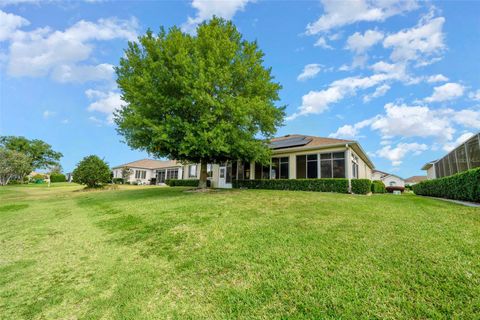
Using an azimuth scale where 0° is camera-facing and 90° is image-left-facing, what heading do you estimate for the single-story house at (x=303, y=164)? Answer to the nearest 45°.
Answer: approximately 180°

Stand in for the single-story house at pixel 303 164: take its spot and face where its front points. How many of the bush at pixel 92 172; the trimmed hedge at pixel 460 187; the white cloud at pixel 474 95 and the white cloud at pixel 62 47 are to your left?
2

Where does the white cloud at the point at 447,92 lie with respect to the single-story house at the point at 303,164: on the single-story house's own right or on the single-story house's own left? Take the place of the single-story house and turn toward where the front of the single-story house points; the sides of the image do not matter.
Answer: on the single-story house's own right

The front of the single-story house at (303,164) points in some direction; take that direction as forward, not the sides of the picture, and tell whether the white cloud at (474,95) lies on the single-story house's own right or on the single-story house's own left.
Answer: on the single-story house's own right

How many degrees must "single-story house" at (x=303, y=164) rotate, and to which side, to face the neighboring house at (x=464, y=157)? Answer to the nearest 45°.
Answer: approximately 90° to its right

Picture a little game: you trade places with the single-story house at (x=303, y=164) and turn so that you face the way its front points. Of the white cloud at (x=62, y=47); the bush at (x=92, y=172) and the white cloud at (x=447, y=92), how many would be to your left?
2
